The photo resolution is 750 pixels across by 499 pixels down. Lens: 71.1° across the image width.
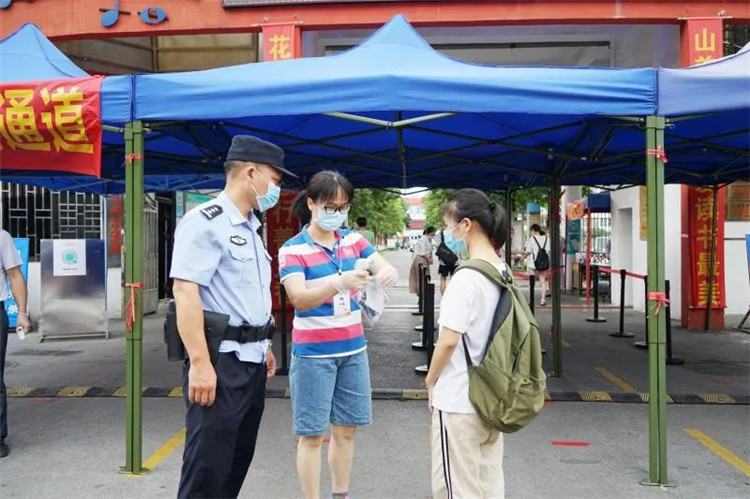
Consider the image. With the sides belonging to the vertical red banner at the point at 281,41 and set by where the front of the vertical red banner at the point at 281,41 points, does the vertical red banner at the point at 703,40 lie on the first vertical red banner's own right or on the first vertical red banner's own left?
on the first vertical red banner's own left

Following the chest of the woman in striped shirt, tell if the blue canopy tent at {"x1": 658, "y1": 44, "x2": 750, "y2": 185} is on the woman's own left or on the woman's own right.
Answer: on the woman's own left

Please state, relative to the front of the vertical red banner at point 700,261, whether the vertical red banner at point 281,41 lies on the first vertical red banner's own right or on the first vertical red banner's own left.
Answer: on the first vertical red banner's own right

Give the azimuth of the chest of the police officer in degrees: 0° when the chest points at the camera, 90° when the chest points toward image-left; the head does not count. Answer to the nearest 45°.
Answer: approximately 315°

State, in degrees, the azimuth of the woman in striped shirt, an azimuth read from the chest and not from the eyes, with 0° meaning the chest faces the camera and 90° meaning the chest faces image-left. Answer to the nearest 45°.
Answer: approximately 315°

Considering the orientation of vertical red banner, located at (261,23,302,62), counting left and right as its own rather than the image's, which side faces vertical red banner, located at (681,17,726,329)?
left

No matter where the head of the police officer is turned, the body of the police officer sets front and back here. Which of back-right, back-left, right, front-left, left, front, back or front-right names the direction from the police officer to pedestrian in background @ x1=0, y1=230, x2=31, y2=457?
back

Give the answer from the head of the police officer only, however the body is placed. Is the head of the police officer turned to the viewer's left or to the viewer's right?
to the viewer's right

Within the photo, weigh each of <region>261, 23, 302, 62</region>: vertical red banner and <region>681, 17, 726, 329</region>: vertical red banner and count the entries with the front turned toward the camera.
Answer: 2
